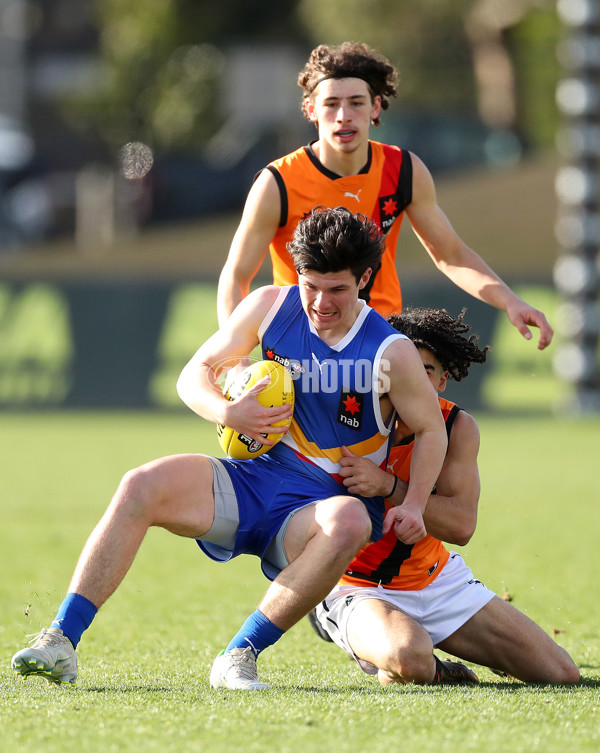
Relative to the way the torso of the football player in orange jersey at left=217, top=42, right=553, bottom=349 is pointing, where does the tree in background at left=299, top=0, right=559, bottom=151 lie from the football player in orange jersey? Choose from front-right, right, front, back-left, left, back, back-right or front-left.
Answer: back

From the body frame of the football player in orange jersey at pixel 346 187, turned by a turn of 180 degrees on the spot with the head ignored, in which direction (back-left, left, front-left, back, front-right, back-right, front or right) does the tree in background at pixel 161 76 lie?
front

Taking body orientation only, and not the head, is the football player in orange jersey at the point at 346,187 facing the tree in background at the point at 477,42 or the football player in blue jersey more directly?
the football player in blue jersey

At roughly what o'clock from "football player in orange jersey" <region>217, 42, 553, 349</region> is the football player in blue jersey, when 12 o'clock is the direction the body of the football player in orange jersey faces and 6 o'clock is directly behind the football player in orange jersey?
The football player in blue jersey is roughly at 12 o'clock from the football player in orange jersey.

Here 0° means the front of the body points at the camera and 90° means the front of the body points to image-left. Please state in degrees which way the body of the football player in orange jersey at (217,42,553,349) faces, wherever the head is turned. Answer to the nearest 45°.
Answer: approximately 0°
